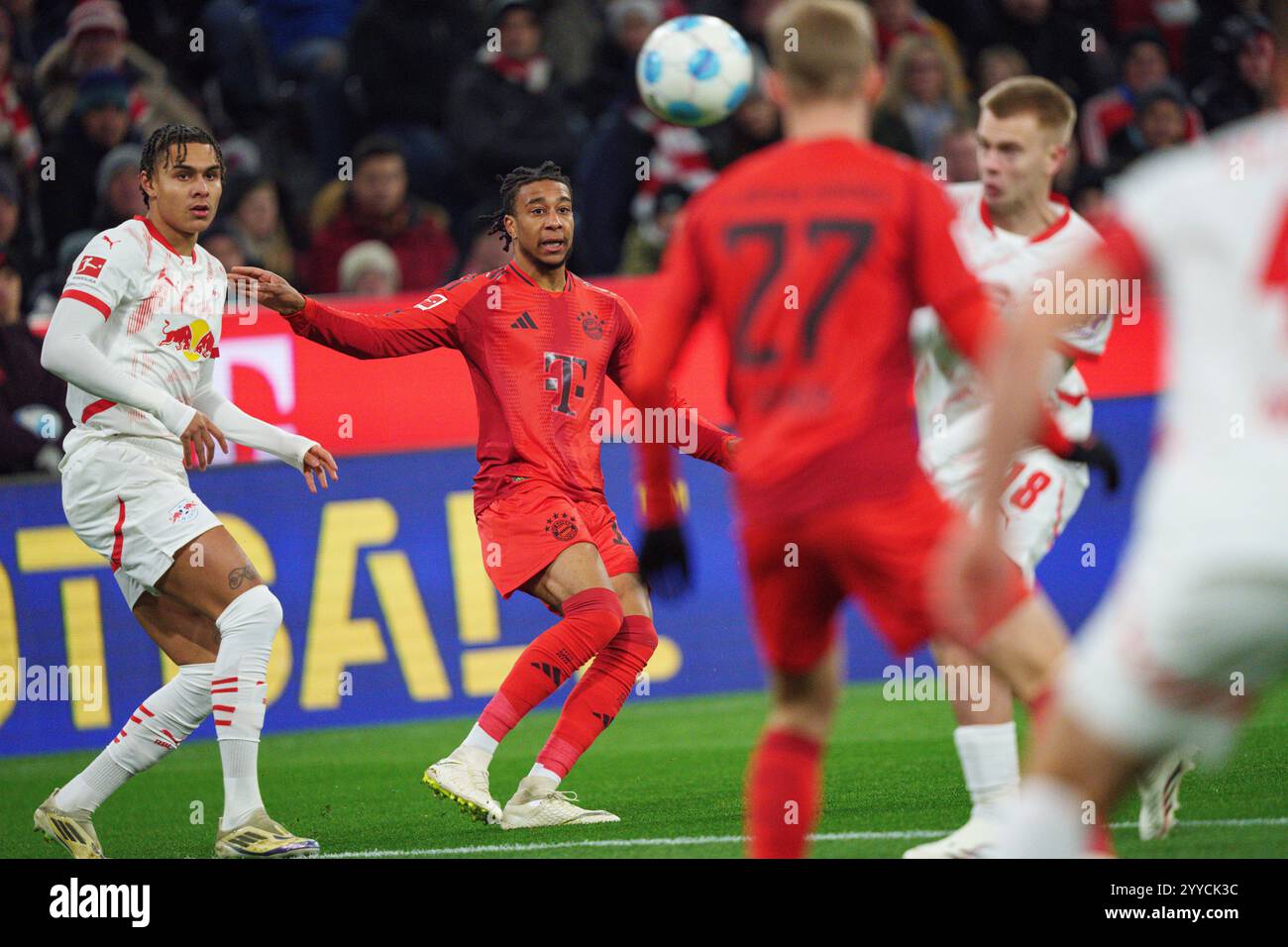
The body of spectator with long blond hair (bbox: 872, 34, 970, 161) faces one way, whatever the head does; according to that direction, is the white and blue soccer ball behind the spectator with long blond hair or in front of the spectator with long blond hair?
in front

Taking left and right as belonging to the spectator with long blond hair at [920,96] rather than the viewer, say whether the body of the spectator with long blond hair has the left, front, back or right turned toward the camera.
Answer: front

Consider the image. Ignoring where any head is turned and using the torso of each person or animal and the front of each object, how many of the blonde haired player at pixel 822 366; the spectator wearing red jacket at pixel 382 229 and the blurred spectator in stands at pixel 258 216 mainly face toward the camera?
2

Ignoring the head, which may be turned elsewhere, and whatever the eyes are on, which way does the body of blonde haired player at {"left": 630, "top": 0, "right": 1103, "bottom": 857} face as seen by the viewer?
away from the camera

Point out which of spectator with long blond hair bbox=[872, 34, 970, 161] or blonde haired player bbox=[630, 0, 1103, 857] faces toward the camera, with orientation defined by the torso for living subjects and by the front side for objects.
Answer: the spectator with long blond hair

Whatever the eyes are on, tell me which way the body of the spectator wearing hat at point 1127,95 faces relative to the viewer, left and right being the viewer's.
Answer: facing the viewer

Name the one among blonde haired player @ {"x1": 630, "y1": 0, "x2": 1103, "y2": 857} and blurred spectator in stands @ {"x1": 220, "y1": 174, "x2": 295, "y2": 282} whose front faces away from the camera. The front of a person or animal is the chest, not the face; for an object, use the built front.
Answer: the blonde haired player

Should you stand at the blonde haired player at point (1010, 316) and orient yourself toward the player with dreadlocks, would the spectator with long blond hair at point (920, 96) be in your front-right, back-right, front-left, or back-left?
front-right

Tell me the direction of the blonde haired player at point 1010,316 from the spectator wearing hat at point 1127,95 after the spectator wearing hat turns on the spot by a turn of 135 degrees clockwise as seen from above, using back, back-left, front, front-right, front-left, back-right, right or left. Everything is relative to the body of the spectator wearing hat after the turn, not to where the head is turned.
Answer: back-left

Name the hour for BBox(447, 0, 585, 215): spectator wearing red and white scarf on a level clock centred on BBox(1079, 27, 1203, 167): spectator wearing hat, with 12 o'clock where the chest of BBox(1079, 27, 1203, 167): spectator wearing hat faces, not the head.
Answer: BBox(447, 0, 585, 215): spectator wearing red and white scarf is roughly at 2 o'clock from BBox(1079, 27, 1203, 167): spectator wearing hat.

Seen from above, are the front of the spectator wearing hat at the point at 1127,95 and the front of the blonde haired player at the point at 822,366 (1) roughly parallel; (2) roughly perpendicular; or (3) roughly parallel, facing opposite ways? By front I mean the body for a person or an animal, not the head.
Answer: roughly parallel, facing opposite ways

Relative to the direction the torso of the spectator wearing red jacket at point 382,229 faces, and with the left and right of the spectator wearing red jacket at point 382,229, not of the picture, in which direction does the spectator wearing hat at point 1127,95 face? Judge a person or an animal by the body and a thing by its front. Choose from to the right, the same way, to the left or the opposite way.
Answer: the same way

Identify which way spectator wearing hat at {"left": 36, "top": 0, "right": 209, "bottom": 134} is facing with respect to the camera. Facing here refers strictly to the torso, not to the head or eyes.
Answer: toward the camera

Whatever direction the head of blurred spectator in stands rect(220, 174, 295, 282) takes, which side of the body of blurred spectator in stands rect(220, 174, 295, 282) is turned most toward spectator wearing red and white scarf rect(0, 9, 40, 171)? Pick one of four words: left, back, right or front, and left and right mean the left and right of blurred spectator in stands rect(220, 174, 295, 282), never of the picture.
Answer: right

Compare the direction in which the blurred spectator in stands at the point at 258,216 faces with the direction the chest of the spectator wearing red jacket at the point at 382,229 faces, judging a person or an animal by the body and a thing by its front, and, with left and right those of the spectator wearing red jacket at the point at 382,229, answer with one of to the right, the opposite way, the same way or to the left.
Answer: the same way

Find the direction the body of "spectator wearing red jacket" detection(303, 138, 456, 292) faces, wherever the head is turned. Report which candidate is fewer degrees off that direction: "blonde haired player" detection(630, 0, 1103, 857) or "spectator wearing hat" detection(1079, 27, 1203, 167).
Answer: the blonde haired player

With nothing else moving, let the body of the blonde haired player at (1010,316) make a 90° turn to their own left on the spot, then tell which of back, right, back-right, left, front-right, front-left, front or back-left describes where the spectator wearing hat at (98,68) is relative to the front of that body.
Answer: back

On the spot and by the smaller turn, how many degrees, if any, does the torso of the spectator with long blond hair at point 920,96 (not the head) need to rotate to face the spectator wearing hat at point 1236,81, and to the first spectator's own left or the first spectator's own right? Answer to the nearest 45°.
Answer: approximately 90° to the first spectator's own left

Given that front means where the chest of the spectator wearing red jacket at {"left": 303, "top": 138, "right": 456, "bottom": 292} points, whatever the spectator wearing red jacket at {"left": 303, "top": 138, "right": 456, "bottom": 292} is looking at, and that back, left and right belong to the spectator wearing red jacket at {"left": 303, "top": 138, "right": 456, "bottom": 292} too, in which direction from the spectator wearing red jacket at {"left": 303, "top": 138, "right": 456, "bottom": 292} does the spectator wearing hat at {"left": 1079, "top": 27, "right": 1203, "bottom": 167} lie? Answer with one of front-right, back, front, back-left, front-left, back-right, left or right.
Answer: left
